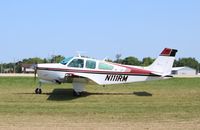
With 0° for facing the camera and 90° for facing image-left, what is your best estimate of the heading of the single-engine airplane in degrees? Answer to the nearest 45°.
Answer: approximately 90°
